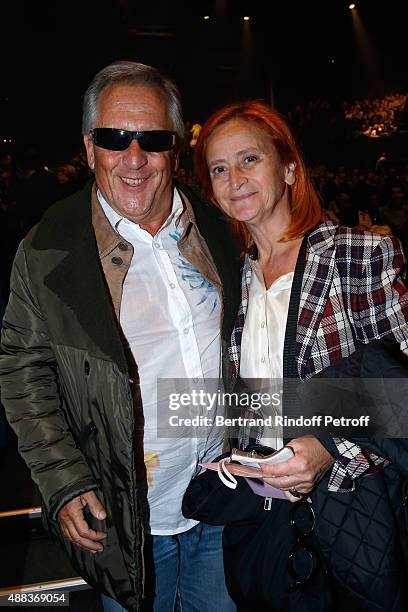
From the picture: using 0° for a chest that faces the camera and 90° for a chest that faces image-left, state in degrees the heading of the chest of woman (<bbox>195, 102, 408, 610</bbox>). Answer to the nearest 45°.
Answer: approximately 45°
